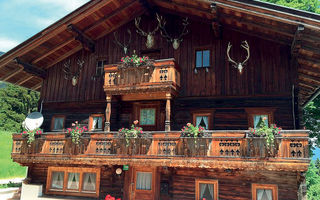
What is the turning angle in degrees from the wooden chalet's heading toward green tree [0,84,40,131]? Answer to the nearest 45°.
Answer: approximately 135° to its right

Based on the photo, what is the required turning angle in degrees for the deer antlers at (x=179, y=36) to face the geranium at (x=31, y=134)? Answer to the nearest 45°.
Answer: approximately 90° to its right

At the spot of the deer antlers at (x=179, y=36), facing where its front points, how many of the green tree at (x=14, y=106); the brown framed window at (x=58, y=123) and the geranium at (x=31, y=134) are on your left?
0

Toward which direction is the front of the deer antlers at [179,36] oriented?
toward the camera

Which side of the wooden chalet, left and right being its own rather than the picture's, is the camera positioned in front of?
front

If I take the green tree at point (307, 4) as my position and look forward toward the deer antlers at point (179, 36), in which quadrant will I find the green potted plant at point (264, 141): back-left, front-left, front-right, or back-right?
front-left

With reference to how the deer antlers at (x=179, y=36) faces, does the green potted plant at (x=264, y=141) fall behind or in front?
in front
